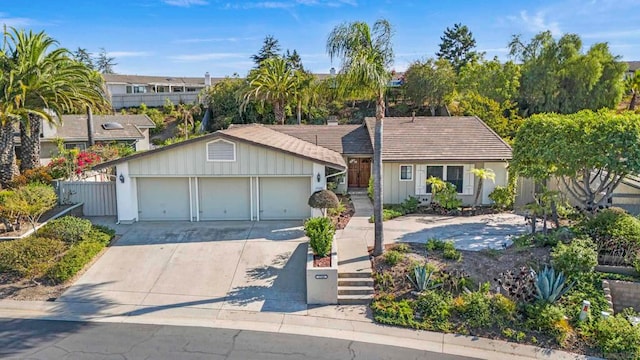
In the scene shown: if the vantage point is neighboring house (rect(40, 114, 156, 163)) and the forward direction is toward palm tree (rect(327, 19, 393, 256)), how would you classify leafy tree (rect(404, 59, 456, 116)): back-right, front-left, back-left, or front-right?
front-left

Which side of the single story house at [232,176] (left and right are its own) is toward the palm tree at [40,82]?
right

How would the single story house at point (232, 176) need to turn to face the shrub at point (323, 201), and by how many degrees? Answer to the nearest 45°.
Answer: approximately 45° to its left

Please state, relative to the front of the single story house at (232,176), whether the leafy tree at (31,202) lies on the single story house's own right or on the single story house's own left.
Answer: on the single story house's own right

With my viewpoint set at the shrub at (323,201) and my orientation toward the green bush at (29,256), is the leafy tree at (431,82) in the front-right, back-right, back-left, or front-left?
back-right

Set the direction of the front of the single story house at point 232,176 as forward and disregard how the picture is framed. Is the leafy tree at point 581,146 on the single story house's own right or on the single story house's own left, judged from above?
on the single story house's own left

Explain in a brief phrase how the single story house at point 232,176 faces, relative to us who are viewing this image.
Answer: facing the viewer

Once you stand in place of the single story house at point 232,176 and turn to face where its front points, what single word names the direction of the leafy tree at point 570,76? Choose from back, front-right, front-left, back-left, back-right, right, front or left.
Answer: back-left

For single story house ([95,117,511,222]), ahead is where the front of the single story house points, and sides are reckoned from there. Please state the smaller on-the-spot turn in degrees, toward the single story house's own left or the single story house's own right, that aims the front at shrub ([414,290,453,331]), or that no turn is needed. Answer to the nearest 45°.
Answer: approximately 45° to the single story house's own left

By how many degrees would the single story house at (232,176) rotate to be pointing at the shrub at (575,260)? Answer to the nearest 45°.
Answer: approximately 45° to its left

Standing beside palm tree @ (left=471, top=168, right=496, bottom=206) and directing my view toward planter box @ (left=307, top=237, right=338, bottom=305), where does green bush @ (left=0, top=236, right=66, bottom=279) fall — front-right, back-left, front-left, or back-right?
front-right

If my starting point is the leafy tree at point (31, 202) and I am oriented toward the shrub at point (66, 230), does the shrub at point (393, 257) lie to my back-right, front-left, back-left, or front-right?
front-left

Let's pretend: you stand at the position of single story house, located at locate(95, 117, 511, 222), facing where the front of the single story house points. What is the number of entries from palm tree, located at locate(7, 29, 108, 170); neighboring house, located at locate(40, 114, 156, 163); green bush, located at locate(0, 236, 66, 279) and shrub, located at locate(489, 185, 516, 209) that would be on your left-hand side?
1

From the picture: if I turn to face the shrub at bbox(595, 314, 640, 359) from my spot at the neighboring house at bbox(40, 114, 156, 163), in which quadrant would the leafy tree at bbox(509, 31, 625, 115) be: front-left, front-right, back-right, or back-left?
front-left

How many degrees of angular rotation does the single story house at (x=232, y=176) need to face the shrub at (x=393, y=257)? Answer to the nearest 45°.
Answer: approximately 45° to its left

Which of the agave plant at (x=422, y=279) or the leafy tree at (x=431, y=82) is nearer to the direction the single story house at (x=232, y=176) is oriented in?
the agave plant

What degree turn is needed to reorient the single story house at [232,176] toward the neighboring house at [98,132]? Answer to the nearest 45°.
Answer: approximately 135° to its right
